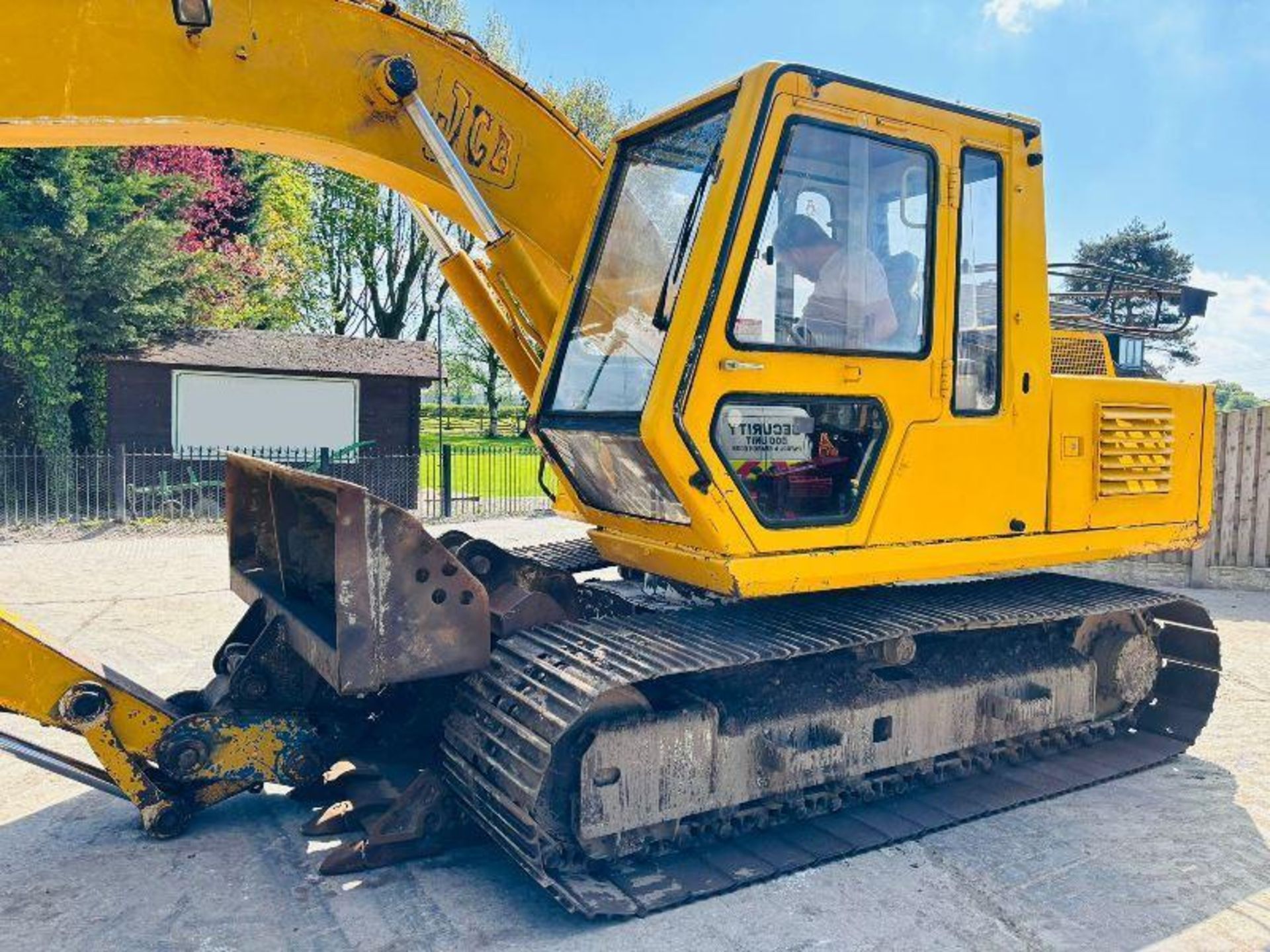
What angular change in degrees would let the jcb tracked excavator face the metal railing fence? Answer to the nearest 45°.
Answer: approximately 90° to its right

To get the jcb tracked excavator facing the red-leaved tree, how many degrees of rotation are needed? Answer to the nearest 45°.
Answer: approximately 90° to its right

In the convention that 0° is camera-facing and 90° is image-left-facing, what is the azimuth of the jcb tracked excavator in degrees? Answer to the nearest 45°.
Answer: approximately 45°

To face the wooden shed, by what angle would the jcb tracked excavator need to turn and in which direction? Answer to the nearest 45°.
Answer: approximately 90° to its right

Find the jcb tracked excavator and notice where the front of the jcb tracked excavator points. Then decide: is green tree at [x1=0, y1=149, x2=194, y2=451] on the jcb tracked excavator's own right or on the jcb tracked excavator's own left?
on the jcb tracked excavator's own right
